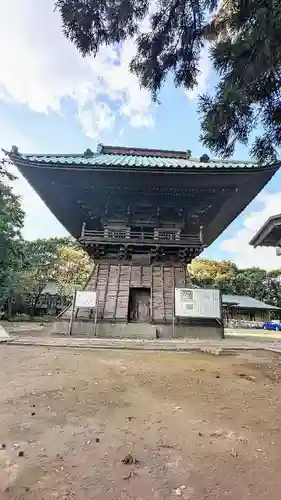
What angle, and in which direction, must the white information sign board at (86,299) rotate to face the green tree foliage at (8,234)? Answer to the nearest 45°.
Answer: approximately 135° to its right

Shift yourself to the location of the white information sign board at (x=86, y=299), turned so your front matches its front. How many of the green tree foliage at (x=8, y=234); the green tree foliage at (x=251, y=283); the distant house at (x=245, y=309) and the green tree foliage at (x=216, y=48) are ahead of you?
1

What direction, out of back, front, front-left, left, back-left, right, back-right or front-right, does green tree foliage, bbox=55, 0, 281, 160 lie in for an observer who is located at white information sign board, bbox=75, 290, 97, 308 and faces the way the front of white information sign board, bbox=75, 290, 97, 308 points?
front

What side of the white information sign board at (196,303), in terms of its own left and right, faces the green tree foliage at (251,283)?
back

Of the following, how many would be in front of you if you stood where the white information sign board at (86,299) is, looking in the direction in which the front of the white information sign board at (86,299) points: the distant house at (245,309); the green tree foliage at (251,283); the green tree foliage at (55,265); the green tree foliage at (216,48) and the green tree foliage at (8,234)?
1

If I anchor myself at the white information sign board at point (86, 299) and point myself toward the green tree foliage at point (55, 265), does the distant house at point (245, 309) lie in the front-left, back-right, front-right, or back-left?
front-right

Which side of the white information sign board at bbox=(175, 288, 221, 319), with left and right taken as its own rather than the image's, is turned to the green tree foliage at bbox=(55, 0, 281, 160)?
front

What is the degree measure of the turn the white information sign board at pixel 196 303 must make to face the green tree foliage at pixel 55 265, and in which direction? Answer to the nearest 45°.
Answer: approximately 135° to its right

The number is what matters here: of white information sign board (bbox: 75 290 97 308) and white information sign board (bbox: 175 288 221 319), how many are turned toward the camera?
2

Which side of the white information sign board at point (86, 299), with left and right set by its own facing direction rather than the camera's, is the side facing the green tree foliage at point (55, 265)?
back

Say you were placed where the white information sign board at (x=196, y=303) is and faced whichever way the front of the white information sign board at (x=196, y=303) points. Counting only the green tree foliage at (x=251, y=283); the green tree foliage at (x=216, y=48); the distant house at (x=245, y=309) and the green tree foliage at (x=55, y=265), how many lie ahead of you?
1

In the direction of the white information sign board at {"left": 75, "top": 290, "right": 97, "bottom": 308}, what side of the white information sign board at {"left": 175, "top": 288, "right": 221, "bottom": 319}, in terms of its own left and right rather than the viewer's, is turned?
right

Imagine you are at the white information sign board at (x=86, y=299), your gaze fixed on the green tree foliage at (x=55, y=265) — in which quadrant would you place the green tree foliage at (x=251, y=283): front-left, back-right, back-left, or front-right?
front-right

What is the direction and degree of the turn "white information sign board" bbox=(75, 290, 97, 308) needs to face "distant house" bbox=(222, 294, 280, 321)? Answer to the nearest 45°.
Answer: approximately 135° to its left

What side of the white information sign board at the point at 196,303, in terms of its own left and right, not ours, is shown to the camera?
front
